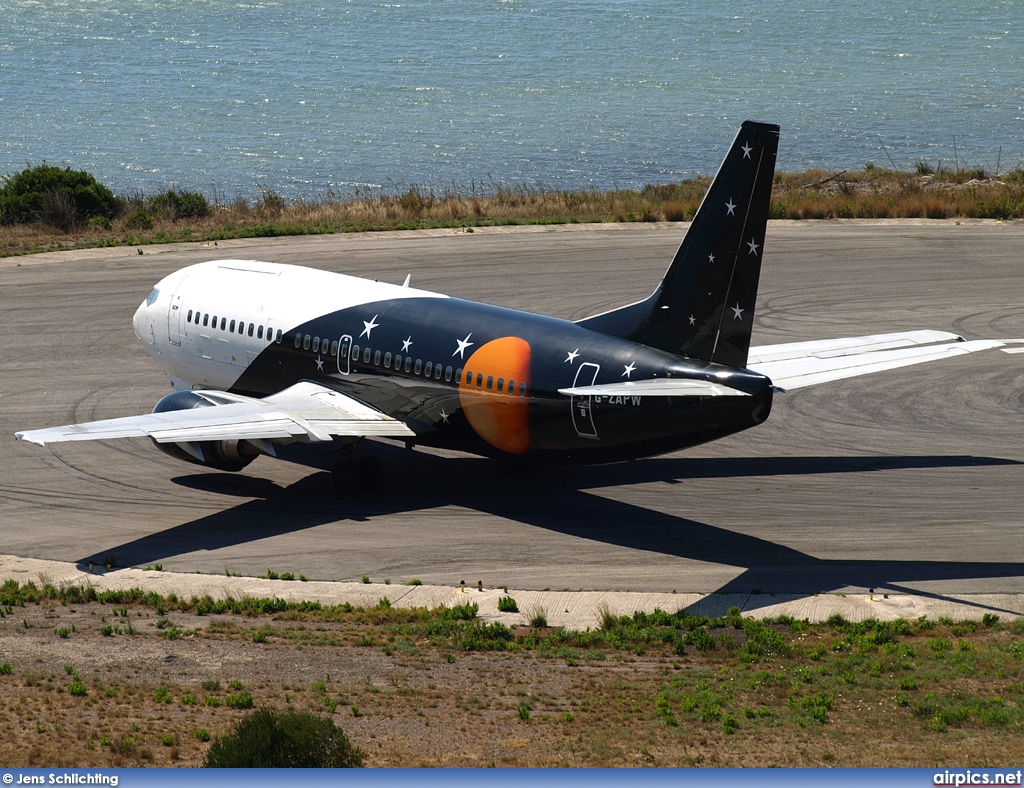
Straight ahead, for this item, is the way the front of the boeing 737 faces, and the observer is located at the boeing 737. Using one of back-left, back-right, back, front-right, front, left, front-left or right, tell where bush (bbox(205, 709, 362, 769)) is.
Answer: back-left

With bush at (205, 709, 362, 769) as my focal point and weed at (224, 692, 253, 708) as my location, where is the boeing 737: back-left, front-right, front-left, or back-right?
back-left

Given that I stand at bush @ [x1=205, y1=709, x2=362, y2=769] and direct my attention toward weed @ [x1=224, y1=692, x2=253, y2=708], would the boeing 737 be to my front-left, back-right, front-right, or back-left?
front-right

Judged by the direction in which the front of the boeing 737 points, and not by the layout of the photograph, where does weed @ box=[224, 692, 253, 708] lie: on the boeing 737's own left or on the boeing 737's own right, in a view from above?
on the boeing 737's own left

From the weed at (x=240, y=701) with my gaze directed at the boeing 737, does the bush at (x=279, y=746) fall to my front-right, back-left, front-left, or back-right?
back-right

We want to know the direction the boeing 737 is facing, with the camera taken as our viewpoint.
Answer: facing away from the viewer and to the left of the viewer
